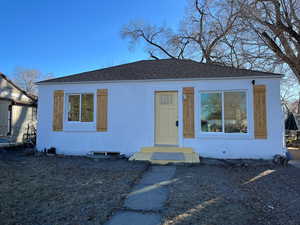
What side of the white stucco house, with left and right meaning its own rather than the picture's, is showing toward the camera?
front

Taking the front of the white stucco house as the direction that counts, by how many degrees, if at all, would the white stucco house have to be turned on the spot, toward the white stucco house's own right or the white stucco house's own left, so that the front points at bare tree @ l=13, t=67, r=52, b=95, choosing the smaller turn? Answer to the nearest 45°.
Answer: approximately 135° to the white stucco house's own right

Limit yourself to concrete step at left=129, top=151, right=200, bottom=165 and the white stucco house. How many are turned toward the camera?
2

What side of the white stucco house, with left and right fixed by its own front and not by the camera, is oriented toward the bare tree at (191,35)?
back

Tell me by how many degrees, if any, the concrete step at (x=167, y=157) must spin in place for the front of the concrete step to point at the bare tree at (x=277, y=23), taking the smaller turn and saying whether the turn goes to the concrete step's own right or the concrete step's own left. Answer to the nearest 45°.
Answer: approximately 135° to the concrete step's own left

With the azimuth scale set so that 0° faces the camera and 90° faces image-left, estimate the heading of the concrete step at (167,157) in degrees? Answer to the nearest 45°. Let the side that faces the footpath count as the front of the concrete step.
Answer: approximately 0°

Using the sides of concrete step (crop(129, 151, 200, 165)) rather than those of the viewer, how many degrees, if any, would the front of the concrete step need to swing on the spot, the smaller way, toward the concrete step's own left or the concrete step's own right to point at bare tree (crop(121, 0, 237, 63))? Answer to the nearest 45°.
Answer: approximately 180°

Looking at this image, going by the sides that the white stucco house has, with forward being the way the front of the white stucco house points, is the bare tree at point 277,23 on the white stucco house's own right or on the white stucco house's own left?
on the white stucco house's own left
